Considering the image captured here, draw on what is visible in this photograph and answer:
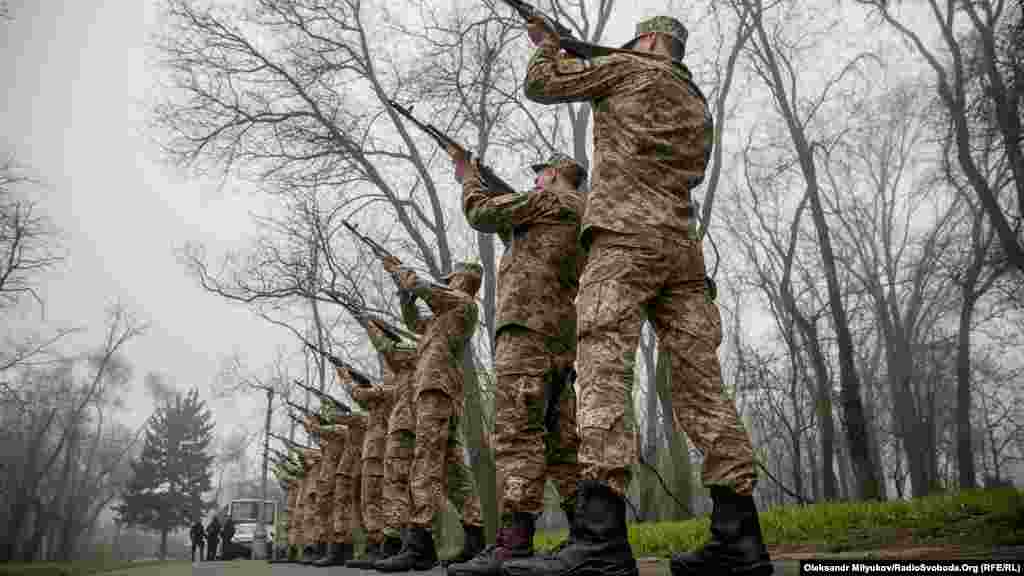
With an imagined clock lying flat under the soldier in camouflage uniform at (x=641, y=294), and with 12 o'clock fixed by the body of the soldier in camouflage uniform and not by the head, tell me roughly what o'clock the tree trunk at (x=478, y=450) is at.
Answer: The tree trunk is roughly at 1 o'clock from the soldier in camouflage uniform.

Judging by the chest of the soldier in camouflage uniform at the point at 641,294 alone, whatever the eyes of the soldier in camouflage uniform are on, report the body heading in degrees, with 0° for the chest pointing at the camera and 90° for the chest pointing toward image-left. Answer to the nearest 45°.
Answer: approximately 135°

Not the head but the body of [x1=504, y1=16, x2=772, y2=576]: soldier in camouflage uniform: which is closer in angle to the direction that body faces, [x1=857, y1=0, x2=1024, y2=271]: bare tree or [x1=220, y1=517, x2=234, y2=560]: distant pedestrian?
the distant pedestrian

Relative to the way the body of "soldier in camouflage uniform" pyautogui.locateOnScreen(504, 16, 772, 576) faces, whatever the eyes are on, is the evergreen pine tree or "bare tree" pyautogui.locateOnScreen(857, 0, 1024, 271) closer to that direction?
the evergreen pine tree

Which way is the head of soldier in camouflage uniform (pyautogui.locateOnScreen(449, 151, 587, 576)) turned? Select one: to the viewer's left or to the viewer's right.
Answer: to the viewer's left

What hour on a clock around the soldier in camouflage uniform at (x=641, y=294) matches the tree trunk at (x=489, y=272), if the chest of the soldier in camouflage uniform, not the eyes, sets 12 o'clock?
The tree trunk is roughly at 1 o'clock from the soldier in camouflage uniform.
